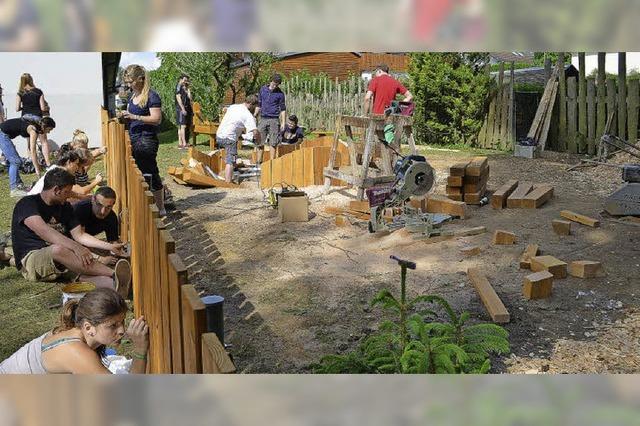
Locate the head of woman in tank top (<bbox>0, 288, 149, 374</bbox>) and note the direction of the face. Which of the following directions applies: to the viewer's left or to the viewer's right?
to the viewer's right

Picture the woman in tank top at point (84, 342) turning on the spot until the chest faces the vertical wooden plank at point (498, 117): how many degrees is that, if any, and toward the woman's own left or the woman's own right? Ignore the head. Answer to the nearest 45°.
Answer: approximately 45° to the woman's own left

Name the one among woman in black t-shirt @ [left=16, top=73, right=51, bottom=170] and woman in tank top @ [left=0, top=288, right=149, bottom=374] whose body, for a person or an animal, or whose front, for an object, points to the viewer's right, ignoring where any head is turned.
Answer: woman in tank top @ [left=0, top=288, right=149, bottom=374]

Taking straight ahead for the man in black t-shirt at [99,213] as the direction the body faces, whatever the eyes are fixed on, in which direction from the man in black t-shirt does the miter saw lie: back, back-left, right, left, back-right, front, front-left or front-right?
front-left

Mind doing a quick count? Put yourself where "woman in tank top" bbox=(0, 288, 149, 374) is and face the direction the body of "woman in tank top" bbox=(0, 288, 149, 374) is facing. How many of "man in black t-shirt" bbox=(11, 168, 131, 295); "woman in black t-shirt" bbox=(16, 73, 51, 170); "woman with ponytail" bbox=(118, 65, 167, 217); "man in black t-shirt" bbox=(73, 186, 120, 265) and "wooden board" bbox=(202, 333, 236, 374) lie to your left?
4

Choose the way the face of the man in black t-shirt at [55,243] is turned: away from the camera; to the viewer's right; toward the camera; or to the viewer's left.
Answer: to the viewer's right

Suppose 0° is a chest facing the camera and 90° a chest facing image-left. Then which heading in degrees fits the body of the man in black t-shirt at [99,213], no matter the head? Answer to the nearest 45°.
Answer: approximately 315°

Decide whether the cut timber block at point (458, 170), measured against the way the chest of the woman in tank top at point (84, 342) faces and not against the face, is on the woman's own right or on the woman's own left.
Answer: on the woman's own left

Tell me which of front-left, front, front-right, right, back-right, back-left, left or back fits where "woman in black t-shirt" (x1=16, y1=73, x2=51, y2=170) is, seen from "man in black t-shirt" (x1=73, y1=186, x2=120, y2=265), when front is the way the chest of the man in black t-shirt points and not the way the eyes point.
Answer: back-left

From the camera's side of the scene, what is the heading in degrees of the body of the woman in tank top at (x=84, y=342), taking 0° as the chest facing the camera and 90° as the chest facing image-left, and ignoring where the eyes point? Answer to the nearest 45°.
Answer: approximately 270°

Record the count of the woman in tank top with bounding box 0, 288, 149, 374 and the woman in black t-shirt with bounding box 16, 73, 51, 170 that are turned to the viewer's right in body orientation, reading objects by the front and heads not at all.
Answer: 1
